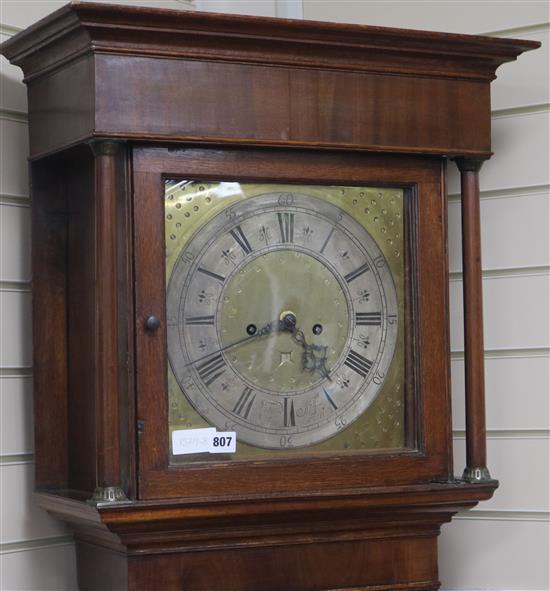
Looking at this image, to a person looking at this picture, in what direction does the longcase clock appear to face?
facing the viewer and to the right of the viewer
